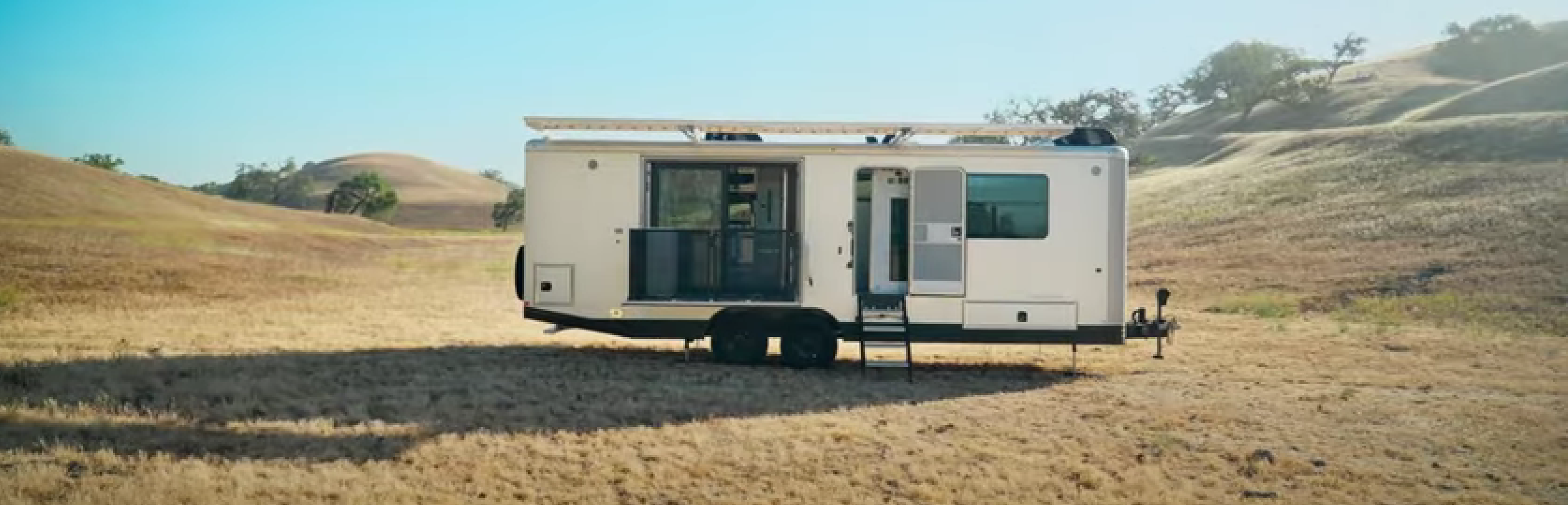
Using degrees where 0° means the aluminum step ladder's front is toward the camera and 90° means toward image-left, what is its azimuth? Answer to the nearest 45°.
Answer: approximately 0°

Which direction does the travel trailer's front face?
to the viewer's right
